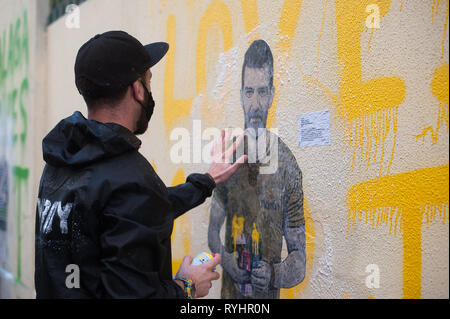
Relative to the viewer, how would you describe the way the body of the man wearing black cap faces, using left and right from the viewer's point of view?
facing away from the viewer and to the right of the viewer

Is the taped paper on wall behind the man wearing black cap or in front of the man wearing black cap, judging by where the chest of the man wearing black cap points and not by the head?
in front

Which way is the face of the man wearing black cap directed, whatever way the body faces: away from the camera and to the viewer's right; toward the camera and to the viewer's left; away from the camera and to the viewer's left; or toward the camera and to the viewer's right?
away from the camera and to the viewer's right

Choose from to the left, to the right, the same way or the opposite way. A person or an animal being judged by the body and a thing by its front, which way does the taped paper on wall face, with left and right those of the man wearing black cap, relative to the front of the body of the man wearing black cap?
the opposite way

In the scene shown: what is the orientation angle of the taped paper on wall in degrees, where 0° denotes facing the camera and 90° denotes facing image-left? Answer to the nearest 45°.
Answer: approximately 45°

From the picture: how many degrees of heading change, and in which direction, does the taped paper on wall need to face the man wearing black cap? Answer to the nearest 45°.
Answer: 0° — it already faces them
